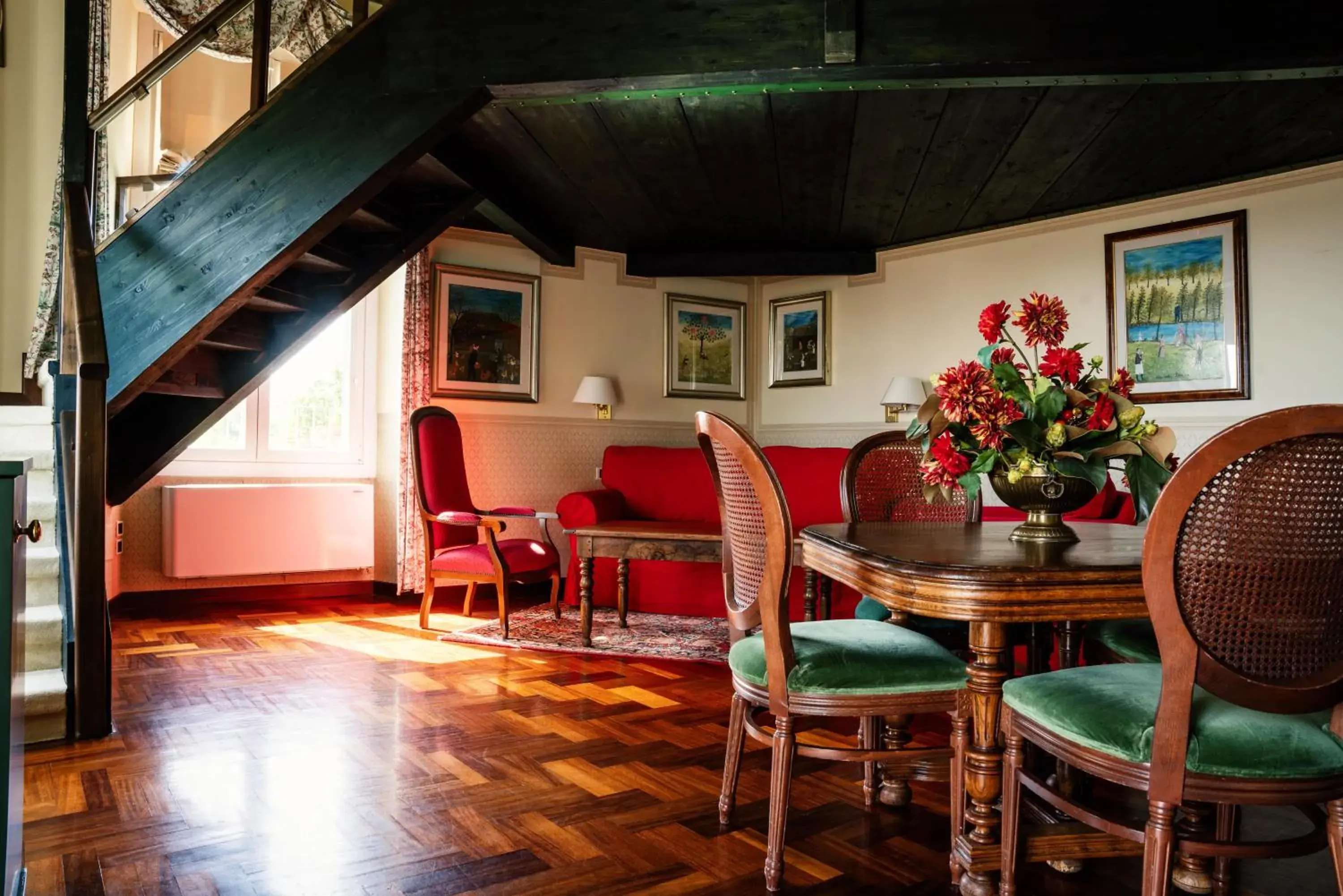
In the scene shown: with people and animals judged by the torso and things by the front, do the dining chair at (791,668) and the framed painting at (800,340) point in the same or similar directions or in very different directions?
very different directions

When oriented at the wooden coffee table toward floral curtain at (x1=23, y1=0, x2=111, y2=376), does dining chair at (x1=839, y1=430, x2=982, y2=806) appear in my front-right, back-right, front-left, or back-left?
back-left

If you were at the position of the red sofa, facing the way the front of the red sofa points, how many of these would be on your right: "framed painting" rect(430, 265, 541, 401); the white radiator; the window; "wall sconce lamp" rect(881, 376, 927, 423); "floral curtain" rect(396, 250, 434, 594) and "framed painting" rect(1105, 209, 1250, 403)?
4

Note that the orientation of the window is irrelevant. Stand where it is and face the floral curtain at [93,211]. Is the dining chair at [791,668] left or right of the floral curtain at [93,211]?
left

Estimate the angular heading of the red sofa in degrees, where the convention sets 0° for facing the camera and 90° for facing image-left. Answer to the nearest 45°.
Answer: approximately 0°

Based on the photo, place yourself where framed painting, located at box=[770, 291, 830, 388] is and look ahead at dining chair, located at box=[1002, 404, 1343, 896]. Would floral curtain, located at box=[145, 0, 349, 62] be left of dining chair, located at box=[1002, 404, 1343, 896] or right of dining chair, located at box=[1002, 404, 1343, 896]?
right

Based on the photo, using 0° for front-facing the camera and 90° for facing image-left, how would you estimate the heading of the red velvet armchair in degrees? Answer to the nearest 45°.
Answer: approximately 315°

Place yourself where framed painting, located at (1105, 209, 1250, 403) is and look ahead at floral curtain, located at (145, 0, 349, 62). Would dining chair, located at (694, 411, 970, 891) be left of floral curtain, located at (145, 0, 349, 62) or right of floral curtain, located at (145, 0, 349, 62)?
left

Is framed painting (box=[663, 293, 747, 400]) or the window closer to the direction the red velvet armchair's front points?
the framed painting
